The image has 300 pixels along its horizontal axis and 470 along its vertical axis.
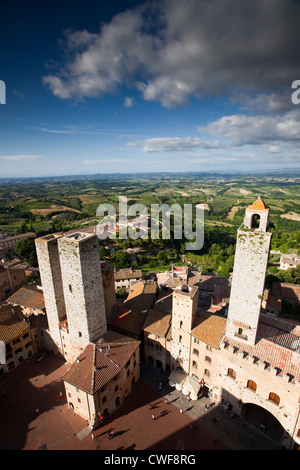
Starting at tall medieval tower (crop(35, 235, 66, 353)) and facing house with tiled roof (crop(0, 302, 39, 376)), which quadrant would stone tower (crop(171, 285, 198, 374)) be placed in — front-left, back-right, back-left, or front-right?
back-left

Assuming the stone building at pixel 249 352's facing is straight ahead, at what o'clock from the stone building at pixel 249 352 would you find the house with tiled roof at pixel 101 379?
The house with tiled roof is roughly at 1 o'clock from the stone building.

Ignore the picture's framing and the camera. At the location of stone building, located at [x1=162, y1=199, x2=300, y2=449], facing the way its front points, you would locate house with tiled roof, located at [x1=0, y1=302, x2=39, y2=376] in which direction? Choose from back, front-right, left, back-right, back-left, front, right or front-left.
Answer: front-right

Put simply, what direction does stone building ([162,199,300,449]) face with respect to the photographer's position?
facing the viewer and to the left of the viewer

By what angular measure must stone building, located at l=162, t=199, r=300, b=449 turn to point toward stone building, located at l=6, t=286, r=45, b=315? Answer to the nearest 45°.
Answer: approximately 45° to its right

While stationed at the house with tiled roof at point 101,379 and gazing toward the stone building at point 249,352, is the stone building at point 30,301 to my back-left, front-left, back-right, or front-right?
back-left

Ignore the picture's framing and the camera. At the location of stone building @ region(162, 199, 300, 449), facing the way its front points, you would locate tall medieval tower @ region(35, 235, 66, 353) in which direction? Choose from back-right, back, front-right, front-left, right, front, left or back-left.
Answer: front-right

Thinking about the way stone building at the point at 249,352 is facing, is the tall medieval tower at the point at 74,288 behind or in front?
in front

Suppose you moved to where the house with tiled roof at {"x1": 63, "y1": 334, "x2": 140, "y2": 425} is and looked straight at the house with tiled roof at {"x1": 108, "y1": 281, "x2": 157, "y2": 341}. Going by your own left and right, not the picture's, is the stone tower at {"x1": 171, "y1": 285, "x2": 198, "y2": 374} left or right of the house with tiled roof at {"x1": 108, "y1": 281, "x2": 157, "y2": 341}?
right
